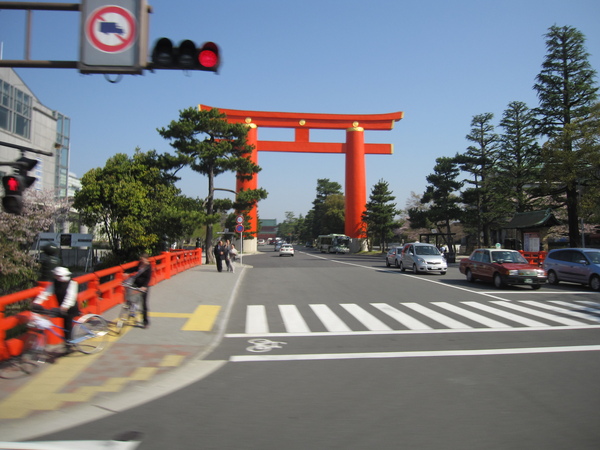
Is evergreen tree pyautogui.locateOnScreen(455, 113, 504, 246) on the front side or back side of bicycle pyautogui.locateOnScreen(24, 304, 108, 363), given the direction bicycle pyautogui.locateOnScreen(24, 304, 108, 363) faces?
on the back side

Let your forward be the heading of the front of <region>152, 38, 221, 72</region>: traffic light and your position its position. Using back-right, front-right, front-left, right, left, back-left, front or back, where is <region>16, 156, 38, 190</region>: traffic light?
back-right

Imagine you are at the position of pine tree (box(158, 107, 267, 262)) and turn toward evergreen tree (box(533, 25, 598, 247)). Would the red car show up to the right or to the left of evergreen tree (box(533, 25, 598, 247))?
right

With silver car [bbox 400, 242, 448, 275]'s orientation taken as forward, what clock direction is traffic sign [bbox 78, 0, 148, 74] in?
The traffic sign is roughly at 2 o'clock from the silver car.

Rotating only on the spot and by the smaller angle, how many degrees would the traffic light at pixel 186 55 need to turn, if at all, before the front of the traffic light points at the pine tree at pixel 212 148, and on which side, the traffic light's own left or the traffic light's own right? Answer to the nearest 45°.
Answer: approximately 180°

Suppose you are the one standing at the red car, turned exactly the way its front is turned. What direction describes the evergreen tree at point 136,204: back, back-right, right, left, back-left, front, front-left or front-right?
back-right

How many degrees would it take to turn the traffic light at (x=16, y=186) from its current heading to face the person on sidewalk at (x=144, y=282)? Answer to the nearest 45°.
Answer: approximately 90° to its left
